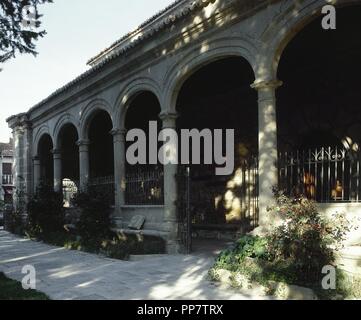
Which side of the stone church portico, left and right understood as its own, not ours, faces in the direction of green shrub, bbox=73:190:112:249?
right

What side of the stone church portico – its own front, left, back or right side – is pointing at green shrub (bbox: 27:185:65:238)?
right

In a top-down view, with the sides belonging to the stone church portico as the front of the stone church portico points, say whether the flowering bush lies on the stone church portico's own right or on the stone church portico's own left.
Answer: on the stone church portico's own left

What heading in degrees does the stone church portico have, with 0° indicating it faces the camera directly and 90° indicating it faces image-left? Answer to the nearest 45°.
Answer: approximately 45°
